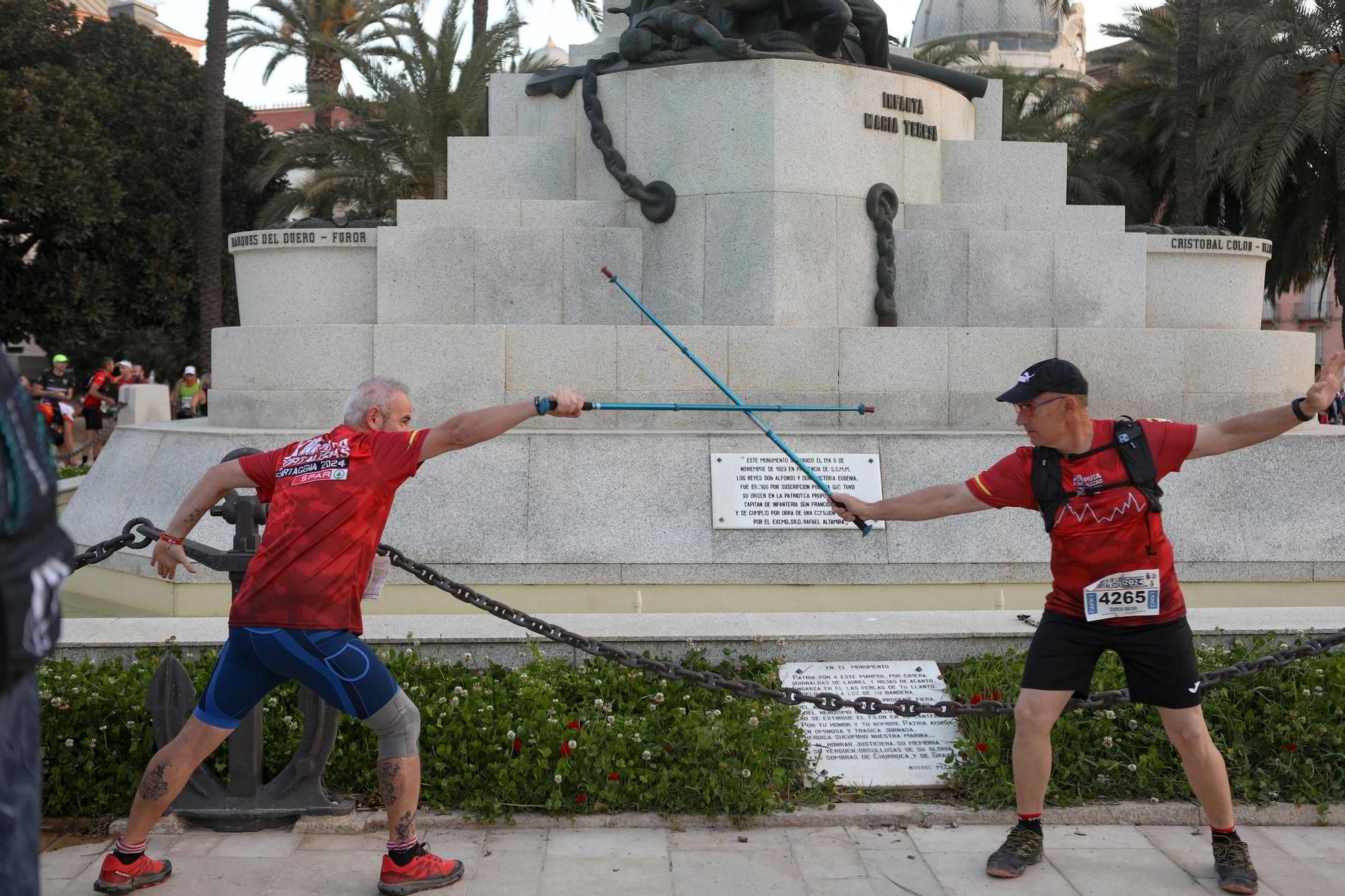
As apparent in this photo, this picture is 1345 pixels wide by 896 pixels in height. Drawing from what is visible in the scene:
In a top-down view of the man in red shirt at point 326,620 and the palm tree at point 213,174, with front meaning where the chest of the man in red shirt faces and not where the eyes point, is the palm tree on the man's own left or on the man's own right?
on the man's own left

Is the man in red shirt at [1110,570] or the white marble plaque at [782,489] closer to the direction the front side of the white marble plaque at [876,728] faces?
the man in red shirt

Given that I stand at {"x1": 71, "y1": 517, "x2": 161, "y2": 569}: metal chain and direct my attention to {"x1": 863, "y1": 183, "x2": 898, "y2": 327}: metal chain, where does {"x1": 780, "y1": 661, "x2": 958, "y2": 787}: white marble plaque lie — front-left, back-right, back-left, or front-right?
front-right

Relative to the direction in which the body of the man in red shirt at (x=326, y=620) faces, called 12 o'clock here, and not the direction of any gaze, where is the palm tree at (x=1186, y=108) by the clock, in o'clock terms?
The palm tree is roughly at 12 o'clock from the man in red shirt.

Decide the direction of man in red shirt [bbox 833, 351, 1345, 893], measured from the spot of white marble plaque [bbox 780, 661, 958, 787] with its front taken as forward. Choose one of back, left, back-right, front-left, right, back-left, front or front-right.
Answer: front-left

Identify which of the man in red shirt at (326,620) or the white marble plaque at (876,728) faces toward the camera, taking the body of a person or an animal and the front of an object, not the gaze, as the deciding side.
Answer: the white marble plaque

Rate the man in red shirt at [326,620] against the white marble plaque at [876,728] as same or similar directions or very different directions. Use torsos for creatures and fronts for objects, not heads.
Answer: very different directions

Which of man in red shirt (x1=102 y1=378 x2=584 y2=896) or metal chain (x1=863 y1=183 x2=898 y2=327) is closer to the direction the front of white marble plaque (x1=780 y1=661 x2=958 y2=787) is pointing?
the man in red shirt

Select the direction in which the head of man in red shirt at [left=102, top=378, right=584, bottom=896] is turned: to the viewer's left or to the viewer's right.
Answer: to the viewer's right

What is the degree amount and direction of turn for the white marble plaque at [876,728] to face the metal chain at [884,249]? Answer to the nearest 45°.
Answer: approximately 180°

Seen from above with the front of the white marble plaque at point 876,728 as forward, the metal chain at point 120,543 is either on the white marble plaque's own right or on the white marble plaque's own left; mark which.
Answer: on the white marble plaque's own right

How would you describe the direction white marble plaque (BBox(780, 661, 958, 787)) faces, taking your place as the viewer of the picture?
facing the viewer

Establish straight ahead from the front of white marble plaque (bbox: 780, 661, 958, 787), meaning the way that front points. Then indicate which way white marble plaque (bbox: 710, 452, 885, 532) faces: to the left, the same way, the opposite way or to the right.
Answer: the same way

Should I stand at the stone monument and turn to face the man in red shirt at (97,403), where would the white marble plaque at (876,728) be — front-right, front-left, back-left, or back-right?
back-left

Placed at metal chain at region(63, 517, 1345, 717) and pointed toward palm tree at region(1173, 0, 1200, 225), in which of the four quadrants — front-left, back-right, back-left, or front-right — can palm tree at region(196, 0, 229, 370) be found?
front-left

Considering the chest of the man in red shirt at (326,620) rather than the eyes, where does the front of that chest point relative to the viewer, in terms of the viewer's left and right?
facing away from the viewer and to the right of the viewer

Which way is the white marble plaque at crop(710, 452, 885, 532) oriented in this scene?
toward the camera

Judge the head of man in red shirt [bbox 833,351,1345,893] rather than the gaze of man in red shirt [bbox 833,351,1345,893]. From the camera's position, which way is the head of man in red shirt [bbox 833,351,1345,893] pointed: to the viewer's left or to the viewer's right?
to the viewer's left
